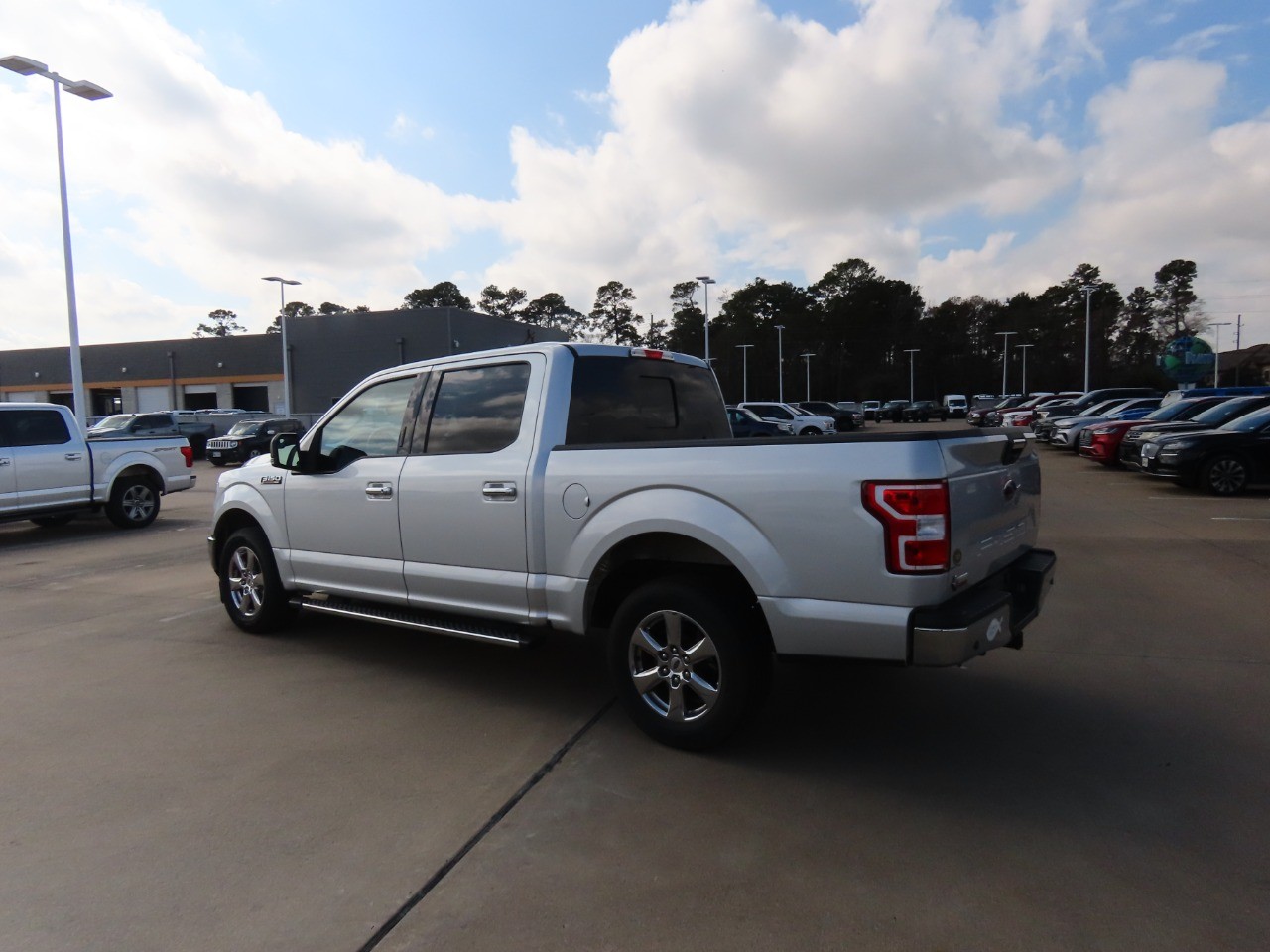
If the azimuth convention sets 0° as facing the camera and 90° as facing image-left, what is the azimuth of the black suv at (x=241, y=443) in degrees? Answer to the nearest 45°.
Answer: approximately 45°

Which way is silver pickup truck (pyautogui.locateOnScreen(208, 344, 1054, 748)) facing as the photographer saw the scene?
facing away from the viewer and to the left of the viewer

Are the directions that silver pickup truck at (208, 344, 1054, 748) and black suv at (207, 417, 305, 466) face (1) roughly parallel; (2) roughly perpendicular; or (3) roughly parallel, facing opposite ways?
roughly perpendicular

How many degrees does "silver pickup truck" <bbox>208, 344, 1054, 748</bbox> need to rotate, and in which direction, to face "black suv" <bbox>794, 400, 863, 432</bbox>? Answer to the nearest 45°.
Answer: approximately 45° to its right

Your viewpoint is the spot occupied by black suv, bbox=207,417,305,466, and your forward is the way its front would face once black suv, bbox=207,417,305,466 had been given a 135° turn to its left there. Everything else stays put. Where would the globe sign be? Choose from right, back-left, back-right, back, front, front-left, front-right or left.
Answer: front

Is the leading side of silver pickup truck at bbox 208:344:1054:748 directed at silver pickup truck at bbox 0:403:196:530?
yes

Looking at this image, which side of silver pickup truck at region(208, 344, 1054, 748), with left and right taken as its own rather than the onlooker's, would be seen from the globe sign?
right
